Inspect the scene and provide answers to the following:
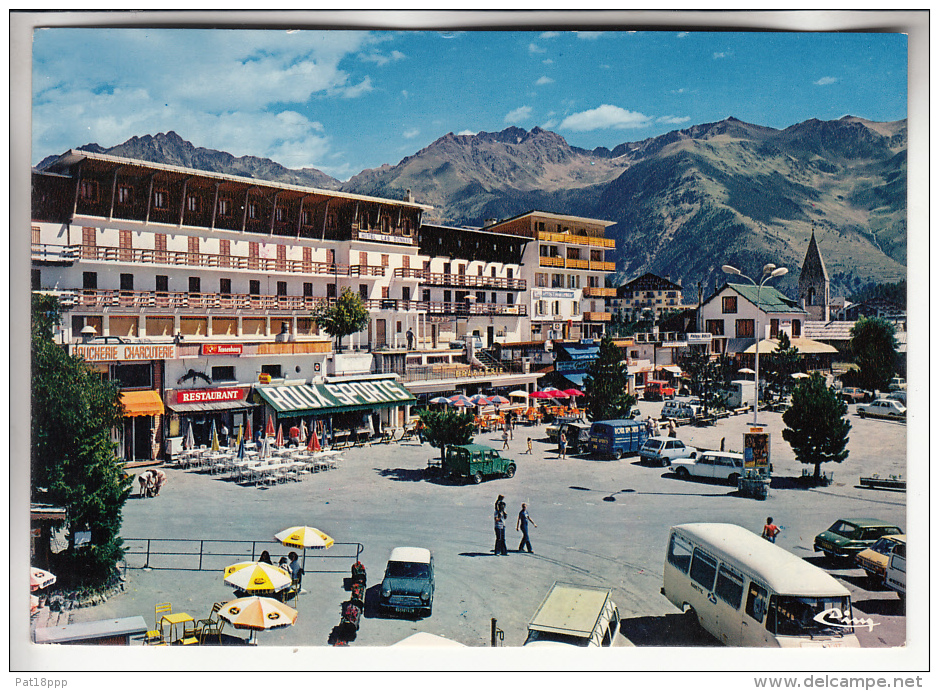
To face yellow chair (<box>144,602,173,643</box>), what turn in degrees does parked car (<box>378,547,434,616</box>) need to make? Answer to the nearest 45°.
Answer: approximately 90° to its right

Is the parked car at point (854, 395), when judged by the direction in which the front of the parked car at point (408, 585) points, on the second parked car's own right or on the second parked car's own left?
on the second parked car's own left

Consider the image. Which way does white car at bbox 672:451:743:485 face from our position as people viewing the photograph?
facing to the left of the viewer

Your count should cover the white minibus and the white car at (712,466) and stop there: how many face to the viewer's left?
1

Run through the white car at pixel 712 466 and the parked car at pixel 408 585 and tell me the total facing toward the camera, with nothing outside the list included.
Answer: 1

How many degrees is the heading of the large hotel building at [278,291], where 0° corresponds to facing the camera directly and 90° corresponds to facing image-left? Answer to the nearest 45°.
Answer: approximately 315°
